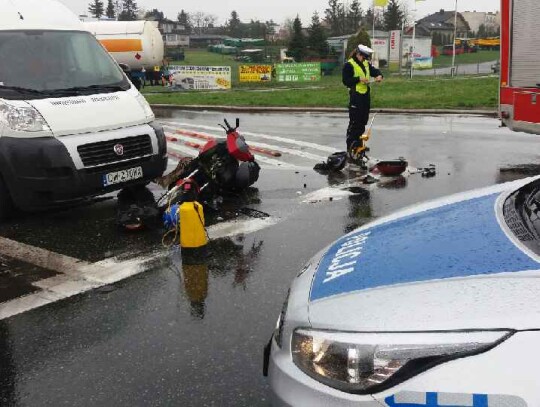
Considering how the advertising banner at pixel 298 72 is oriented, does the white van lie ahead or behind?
ahead

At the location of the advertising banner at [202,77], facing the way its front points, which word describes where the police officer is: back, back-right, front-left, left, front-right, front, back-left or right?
front

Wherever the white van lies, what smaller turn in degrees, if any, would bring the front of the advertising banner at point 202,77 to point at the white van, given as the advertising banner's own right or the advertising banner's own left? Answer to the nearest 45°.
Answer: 0° — it already faces it

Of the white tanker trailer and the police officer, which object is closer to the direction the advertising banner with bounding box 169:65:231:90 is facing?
the police officer

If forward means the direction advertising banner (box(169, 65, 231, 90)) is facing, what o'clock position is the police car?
The police car is roughly at 12 o'clock from the advertising banner.

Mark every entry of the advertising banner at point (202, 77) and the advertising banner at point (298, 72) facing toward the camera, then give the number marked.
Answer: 2

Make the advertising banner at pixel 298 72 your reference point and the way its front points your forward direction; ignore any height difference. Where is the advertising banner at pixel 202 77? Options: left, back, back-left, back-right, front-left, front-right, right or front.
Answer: front-right

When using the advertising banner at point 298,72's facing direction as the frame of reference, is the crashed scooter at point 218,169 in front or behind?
in front

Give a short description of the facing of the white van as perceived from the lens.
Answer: facing the viewer and to the right of the viewer

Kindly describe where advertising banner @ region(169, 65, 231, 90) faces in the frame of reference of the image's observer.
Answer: facing the viewer

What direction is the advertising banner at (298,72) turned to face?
toward the camera

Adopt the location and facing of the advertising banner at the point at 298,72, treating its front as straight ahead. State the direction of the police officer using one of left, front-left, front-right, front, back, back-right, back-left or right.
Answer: front
